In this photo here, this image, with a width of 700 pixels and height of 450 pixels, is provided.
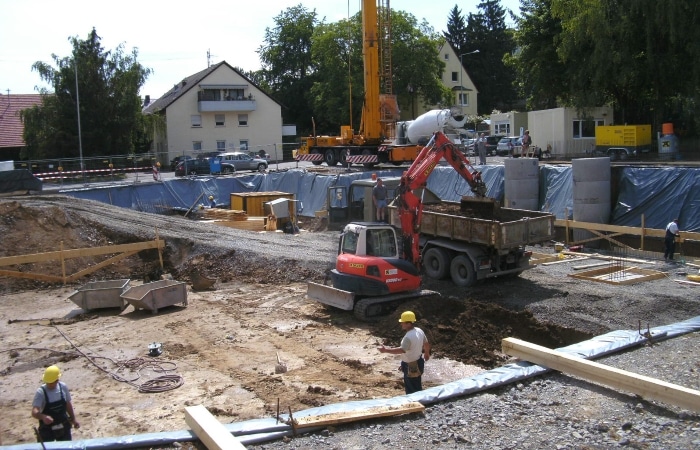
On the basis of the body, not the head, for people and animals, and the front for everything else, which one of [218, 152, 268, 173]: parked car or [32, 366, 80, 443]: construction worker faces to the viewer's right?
the parked car

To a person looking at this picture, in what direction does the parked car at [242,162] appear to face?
facing to the right of the viewer

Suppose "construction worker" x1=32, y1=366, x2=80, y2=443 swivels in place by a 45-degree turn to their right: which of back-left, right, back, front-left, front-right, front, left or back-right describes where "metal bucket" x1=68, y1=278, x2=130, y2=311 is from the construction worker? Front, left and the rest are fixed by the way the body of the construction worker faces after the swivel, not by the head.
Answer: back-right

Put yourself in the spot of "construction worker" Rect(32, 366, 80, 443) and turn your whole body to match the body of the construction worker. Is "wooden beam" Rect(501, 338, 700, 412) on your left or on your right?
on your left

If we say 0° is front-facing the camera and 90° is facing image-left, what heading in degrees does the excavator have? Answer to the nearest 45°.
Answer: approximately 225°

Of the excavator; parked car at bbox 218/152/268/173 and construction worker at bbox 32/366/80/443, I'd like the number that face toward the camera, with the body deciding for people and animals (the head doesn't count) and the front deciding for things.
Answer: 1

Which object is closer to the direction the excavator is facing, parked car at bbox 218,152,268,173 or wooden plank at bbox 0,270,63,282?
the parked car

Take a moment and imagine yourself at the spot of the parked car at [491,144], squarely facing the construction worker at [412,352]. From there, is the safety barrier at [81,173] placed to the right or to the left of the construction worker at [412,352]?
right

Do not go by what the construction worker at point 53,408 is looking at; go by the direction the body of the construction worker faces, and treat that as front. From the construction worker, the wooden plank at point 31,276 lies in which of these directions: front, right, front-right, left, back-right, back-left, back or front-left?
back

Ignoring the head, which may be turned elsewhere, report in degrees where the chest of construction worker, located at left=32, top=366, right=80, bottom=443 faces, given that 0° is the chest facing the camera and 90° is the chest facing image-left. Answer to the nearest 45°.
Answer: approximately 0°

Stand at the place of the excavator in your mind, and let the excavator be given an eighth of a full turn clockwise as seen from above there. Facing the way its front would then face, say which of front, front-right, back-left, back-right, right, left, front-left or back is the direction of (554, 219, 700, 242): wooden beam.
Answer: front-left
